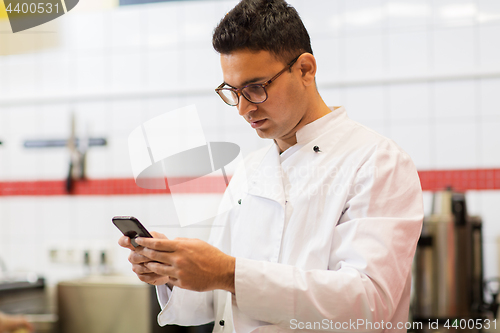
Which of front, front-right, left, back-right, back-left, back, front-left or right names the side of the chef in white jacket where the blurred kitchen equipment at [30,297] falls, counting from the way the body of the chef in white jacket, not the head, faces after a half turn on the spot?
left

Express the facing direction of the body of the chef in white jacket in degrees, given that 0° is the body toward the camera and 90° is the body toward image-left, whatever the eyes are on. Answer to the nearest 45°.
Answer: approximately 45°

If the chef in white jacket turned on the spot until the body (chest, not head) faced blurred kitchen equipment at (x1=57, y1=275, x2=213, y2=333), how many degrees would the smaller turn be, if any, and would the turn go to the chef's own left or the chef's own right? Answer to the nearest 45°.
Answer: approximately 90° to the chef's own right

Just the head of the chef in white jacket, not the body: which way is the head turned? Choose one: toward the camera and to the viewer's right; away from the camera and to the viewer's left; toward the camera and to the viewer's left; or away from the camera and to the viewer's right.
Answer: toward the camera and to the viewer's left

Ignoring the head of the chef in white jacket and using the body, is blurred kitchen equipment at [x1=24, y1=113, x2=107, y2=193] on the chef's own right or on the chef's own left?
on the chef's own right

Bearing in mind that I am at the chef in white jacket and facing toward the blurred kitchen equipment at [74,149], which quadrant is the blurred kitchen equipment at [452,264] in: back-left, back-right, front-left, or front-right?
front-right

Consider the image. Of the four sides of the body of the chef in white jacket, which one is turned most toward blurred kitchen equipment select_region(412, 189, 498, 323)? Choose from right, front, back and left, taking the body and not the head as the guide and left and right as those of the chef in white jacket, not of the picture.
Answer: back
